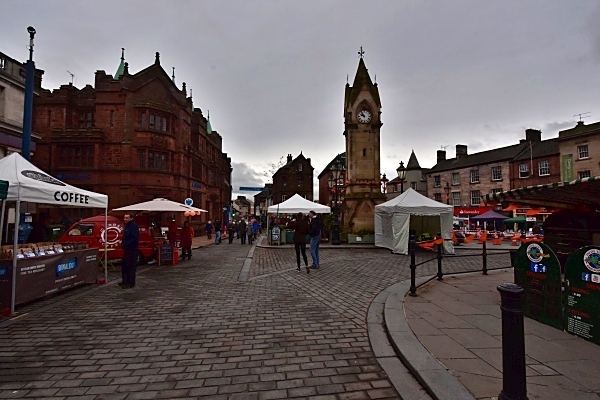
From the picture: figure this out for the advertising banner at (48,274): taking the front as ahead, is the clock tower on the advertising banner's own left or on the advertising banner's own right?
on the advertising banner's own left

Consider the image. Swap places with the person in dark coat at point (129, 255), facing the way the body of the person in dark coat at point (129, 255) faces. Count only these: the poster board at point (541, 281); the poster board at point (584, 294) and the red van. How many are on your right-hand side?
1

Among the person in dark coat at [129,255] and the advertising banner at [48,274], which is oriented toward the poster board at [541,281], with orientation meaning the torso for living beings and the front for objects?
the advertising banner

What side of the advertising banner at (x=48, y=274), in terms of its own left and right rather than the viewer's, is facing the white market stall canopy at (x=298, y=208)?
left

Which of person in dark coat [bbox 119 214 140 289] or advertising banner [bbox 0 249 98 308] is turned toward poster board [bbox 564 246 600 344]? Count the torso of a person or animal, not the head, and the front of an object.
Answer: the advertising banner

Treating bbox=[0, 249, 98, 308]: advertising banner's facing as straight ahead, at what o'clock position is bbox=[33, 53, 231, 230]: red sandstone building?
The red sandstone building is roughly at 8 o'clock from the advertising banner.

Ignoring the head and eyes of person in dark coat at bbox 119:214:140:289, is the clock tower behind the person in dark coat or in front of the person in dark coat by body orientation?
behind

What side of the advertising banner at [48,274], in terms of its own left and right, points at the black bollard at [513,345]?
front

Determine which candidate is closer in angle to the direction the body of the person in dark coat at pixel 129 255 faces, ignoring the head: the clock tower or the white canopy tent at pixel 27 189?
the white canopy tent

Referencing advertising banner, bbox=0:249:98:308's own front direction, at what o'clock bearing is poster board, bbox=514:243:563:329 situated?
The poster board is roughly at 12 o'clock from the advertising banner.

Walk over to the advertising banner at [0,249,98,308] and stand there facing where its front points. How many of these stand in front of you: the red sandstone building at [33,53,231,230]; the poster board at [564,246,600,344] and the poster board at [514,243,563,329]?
2

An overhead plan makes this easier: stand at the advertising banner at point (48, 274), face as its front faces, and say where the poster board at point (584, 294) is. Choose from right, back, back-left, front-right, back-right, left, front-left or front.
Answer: front

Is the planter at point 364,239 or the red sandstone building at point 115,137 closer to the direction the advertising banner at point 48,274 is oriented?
the planter

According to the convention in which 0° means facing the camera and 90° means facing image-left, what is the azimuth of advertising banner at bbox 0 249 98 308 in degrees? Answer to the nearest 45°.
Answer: approximately 315°
